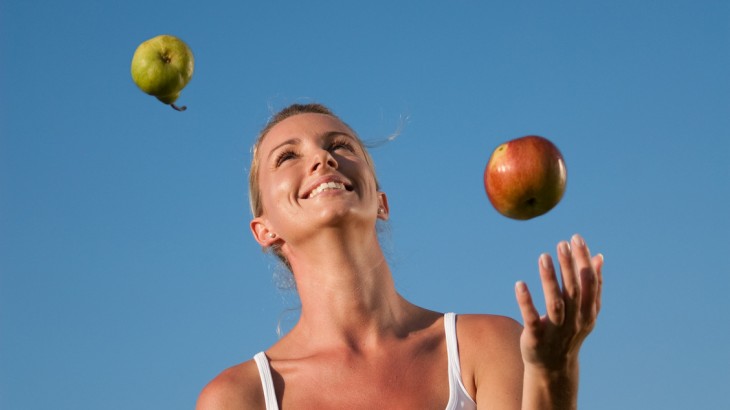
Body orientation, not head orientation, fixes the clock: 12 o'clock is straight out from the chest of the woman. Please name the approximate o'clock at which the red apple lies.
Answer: The red apple is roughly at 10 o'clock from the woman.

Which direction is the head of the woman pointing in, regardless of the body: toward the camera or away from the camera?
toward the camera

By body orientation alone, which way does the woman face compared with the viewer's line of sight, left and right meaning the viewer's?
facing the viewer
